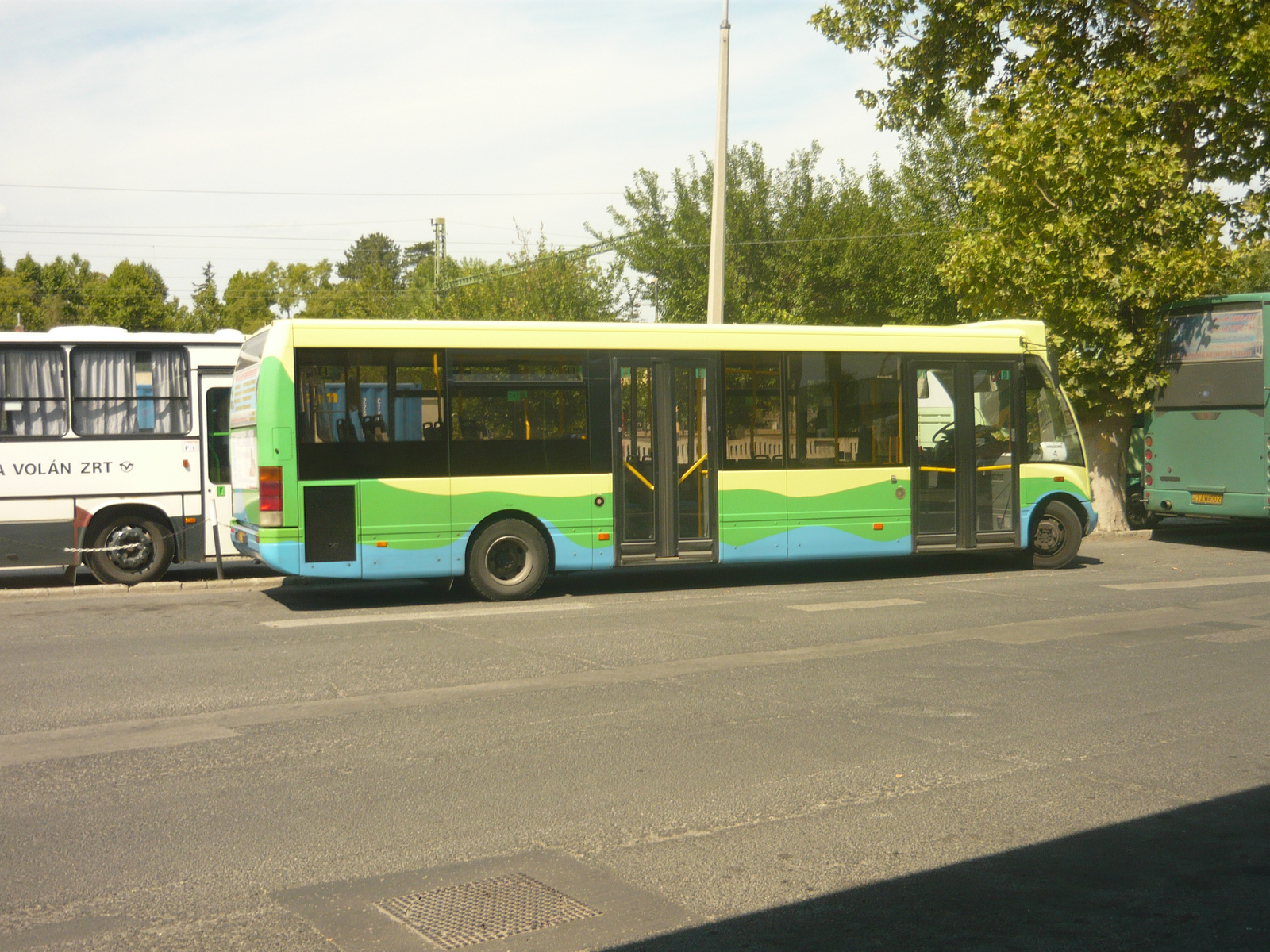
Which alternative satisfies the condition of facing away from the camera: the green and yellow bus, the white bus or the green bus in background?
the green bus in background

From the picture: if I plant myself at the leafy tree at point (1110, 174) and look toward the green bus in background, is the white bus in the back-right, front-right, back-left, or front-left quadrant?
back-left

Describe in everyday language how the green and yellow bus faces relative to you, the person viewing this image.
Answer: facing to the right of the viewer

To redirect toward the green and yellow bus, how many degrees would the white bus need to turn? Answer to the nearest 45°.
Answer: approximately 45° to its right

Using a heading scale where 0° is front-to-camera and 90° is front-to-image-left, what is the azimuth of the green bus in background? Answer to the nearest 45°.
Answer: approximately 180°

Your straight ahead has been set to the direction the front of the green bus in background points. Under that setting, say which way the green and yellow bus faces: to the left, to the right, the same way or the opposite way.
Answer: to the right

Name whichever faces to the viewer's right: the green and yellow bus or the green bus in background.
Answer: the green and yellow bus

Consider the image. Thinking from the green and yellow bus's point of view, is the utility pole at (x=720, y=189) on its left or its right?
on its left

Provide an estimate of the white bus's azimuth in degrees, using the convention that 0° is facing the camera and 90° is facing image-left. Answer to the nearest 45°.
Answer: approximately 270°
